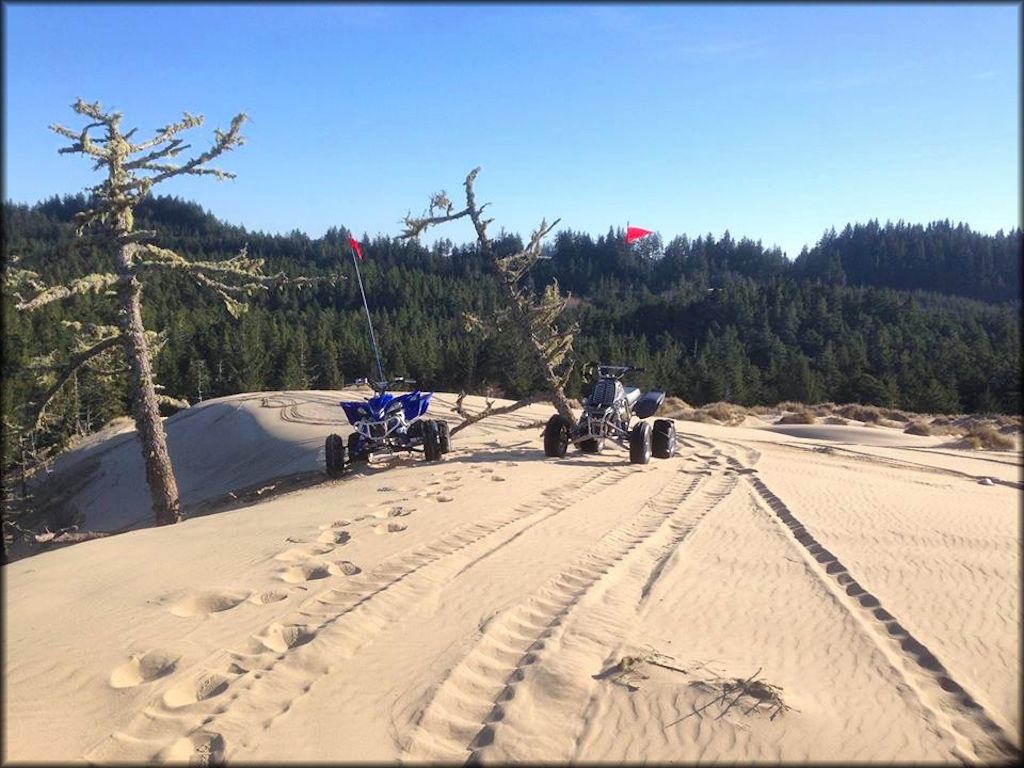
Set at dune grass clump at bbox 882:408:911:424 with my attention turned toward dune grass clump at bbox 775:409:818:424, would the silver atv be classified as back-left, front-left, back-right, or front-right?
front-left

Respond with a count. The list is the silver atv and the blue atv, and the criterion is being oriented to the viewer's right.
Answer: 0
